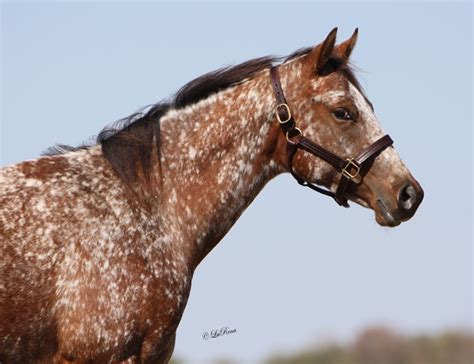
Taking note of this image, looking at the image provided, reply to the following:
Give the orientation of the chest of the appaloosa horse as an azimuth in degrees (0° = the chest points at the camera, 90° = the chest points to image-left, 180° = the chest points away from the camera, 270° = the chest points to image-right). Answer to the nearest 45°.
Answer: approximately 270°
